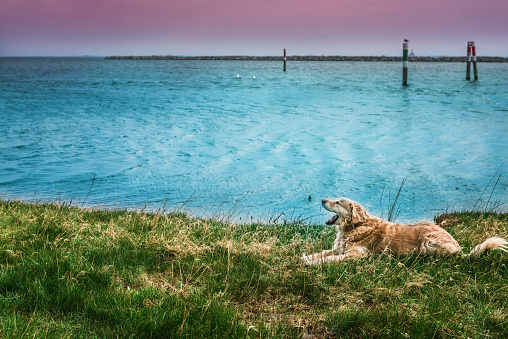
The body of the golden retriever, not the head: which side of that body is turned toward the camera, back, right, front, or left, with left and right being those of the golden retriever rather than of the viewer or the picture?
left
